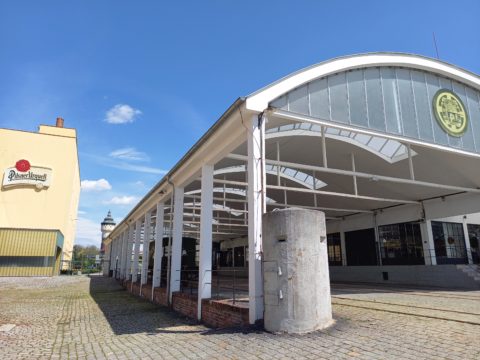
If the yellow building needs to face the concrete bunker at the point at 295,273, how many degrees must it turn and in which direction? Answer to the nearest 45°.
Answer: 0° — it already faces it

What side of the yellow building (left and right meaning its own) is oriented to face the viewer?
front
